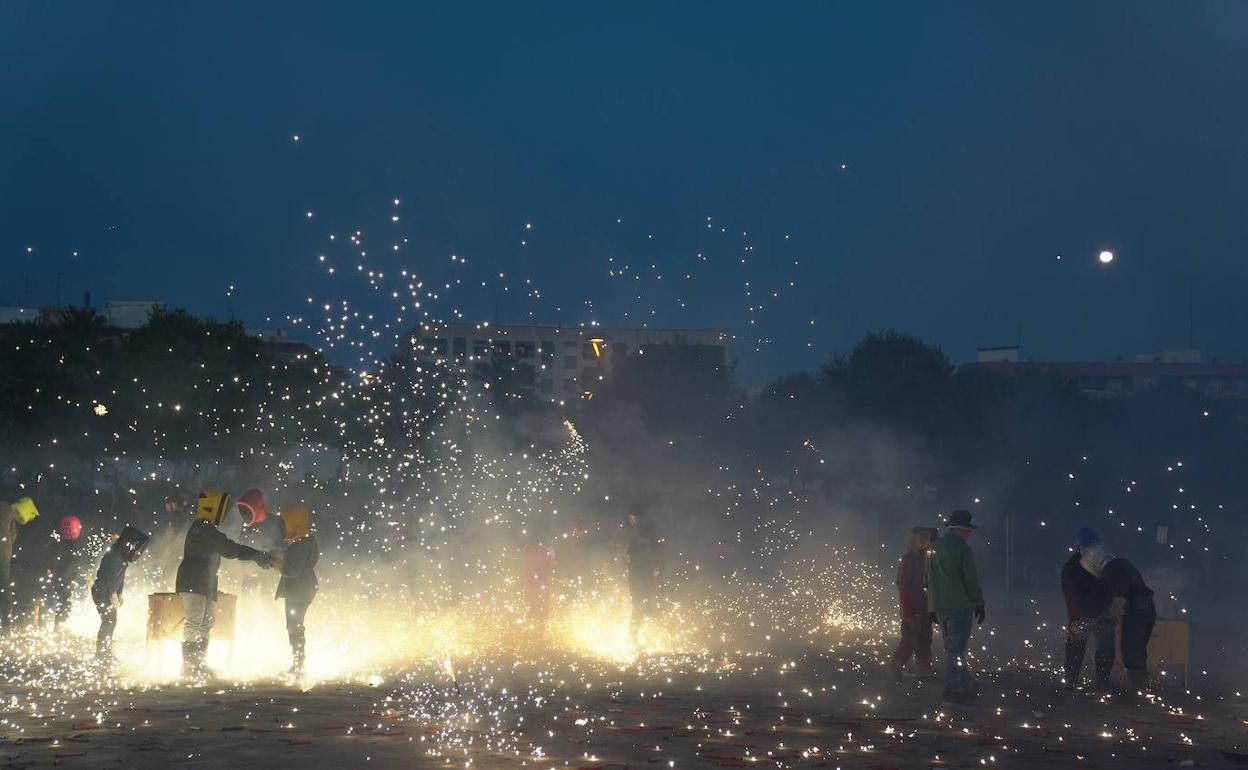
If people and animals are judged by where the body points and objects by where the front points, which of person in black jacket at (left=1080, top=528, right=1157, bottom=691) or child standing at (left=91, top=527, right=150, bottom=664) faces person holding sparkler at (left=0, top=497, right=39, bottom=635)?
the person in black jacket

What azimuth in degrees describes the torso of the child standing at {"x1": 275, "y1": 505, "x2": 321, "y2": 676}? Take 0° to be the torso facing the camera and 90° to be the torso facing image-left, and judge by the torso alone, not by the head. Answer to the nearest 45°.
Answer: approximately 90°

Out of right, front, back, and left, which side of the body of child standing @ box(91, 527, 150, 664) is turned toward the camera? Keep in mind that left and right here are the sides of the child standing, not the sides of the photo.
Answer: right

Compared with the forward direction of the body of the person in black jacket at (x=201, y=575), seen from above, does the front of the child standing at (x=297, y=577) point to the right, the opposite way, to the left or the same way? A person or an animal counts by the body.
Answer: the opposite way

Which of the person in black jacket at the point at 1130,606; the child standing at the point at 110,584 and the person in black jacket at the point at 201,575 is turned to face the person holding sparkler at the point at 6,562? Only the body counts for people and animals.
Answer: the person in black jacket at the point at 1130,606

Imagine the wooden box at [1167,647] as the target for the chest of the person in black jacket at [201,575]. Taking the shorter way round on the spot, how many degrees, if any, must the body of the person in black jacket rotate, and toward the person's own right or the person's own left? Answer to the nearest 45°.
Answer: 0° — they already face it

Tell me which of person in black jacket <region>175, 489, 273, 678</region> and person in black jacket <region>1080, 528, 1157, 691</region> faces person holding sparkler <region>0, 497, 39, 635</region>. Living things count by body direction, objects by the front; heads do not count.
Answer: person in black jacket <region>1080, 528, 1157, 691</region>

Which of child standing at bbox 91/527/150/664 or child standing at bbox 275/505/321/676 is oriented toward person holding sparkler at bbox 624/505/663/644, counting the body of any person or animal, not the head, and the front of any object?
child standing at bbox 91/527/150/664

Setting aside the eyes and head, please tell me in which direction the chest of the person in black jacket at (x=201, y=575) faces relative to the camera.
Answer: to the viewer's right

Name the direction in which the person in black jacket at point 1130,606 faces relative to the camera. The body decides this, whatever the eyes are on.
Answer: to the viewer's left

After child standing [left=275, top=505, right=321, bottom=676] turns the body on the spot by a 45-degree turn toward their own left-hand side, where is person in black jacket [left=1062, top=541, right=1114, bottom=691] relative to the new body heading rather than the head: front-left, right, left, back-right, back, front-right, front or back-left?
back-left

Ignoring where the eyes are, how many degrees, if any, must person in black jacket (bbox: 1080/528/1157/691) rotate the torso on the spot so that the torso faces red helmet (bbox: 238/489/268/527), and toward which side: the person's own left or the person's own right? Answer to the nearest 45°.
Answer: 0° — they already face it
